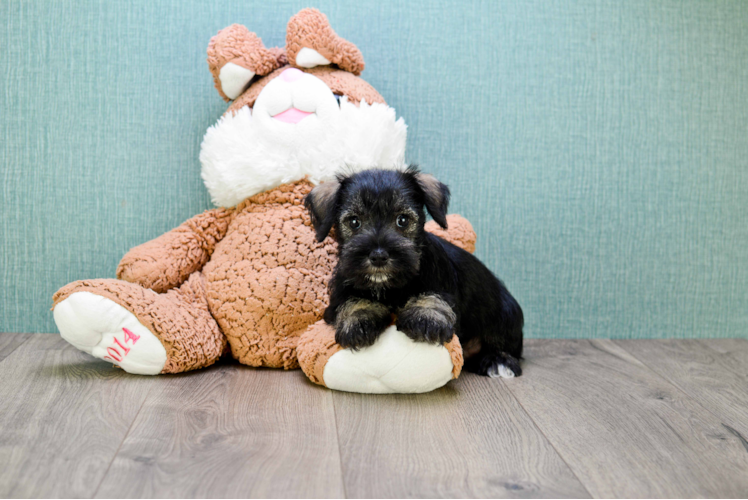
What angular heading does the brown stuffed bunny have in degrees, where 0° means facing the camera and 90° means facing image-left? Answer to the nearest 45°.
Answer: approximately 0°

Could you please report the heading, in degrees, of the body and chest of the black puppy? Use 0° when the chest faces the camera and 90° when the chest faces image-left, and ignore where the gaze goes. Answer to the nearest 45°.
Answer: approximately 45°
